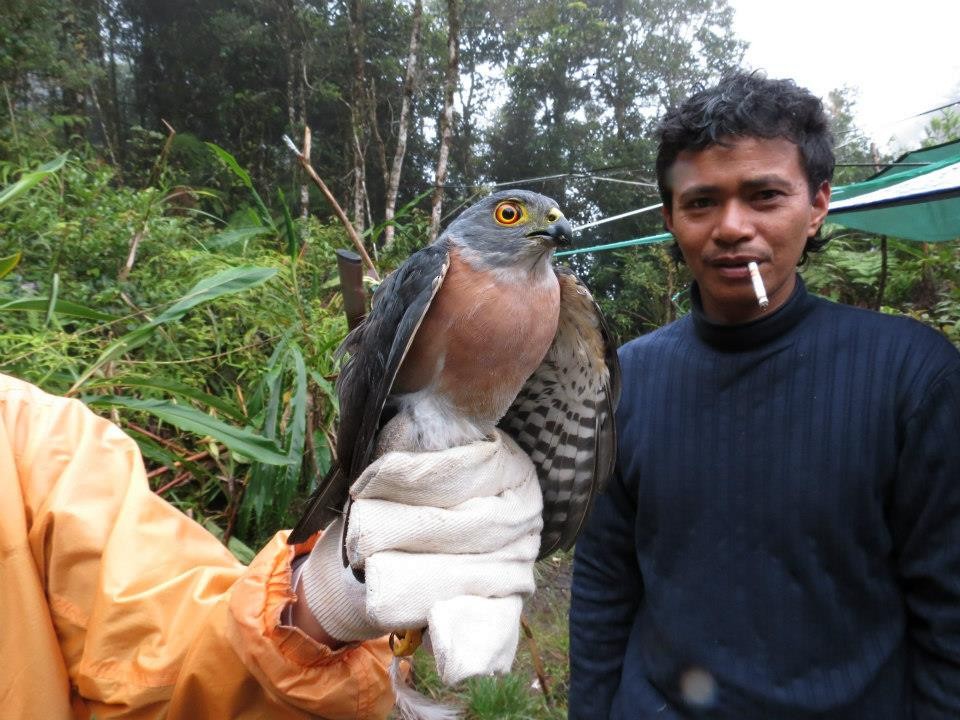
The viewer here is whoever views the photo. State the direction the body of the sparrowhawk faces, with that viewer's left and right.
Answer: facing the viewer and to the right of the viewer

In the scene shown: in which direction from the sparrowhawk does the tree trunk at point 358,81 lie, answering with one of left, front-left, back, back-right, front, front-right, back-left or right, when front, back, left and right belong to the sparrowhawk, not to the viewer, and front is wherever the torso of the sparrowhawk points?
back-left

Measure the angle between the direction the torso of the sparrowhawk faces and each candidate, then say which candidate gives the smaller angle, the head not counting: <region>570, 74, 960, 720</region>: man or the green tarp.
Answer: the man

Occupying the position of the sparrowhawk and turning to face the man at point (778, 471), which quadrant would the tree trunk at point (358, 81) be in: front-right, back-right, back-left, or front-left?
front-left

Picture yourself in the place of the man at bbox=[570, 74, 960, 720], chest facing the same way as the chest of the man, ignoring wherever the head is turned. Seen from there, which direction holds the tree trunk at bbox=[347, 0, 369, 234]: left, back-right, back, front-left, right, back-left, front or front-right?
back-right

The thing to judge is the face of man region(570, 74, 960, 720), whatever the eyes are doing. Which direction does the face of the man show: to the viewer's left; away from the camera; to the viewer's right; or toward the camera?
toward the camera

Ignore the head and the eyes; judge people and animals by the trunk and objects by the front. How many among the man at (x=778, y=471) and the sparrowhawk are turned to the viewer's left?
0

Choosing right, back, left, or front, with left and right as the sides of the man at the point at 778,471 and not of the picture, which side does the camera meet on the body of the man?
front

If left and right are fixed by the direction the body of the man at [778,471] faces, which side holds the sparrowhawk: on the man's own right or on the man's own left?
on the man's own right

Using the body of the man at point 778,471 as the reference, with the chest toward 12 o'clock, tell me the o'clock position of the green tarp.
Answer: The green tarp is roughly at 7 o'clock from the man.
